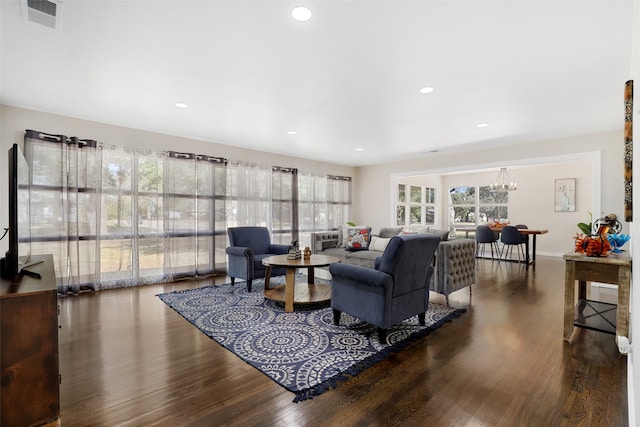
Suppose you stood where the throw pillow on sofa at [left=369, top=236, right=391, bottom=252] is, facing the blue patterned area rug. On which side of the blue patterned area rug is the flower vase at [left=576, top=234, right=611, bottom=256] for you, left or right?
left

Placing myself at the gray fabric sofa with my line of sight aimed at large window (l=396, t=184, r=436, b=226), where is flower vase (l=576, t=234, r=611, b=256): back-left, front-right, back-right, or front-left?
back-right

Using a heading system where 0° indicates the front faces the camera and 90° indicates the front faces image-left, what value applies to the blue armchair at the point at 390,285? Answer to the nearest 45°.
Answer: approximately 135°

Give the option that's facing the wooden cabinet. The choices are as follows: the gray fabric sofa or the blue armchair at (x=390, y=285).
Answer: the gray fabric sofa

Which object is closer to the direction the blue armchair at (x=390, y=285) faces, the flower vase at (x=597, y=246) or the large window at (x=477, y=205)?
the large window

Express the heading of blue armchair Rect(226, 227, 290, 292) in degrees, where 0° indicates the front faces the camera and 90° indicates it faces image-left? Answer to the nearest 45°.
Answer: approximately 315°

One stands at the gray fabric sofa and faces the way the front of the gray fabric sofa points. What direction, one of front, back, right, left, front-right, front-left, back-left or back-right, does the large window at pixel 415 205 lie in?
back-right

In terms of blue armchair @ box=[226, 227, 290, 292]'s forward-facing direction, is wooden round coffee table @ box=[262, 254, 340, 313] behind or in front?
in front

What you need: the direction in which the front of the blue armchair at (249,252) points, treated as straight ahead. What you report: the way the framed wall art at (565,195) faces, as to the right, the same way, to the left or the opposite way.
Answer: to the right

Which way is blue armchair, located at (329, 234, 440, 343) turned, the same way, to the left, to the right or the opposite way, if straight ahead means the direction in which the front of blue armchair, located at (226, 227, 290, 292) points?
the opposite way

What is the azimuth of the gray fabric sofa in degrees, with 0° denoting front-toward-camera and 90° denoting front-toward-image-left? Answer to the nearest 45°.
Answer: approximately 45°

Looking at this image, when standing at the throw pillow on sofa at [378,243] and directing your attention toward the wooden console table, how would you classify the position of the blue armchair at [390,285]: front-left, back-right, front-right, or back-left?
front-right

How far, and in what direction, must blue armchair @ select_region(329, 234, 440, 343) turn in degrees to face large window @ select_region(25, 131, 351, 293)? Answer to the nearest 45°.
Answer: approximately 45° to its left

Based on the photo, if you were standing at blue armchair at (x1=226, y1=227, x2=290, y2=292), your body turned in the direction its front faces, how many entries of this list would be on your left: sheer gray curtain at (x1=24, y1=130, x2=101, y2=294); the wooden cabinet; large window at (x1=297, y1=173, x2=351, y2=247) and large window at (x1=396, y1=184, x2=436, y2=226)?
2

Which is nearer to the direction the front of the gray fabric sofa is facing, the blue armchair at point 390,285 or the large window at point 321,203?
the blue armchair

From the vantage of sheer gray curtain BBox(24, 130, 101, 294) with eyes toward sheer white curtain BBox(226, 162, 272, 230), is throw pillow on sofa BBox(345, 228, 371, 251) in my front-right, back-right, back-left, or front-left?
front-right

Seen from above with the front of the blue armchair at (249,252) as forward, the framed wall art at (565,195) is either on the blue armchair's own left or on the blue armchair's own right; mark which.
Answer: on the blue armchair's own left

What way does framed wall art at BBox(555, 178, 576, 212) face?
toward the camera

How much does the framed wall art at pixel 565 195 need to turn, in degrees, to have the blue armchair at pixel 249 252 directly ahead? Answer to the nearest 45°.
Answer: approximately 45° to its right

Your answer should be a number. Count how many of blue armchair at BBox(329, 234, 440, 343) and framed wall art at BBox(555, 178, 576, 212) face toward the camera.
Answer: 1

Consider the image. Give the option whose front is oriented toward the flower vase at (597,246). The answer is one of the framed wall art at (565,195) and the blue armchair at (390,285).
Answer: the framed wall art
